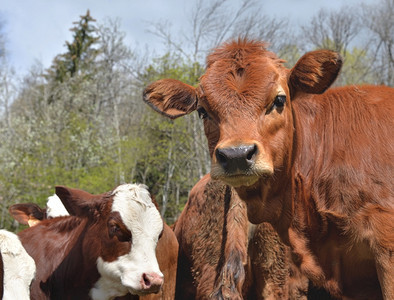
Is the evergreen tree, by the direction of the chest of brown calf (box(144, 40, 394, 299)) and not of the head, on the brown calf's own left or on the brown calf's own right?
on the brown calf's own right

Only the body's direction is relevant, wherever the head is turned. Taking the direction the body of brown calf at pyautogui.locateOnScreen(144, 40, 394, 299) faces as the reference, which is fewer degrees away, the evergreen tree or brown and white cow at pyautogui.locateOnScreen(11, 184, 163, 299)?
the brown and white cow

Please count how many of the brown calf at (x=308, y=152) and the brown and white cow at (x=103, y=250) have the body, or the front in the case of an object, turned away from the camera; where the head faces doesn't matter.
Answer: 0

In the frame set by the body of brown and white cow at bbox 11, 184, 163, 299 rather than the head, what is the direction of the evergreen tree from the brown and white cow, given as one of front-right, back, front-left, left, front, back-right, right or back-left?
back-left

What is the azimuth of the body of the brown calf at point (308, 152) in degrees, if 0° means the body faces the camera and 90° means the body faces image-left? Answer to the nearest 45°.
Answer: approximately 45°

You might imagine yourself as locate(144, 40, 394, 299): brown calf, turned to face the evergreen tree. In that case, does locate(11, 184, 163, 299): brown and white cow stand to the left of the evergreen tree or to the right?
left

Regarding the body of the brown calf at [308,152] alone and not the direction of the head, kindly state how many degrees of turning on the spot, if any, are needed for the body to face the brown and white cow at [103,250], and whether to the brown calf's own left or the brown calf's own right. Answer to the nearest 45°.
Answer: approximately 45° to the brown calf's own right

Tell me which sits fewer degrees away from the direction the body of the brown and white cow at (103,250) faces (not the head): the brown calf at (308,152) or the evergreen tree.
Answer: the brown calf

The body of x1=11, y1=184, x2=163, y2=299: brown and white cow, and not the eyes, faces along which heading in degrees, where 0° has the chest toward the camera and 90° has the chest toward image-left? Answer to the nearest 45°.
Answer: approximately 315°

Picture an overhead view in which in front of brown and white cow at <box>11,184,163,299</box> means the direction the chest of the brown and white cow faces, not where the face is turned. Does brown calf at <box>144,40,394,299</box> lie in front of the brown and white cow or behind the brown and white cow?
in front
